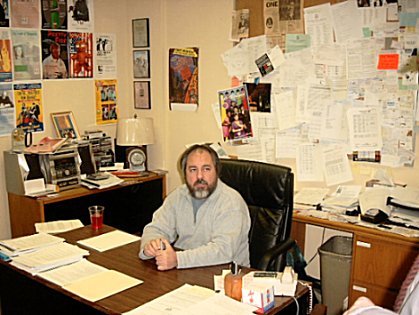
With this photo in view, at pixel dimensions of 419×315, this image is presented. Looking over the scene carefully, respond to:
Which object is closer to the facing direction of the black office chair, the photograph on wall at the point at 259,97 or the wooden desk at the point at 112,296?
the wooden desk

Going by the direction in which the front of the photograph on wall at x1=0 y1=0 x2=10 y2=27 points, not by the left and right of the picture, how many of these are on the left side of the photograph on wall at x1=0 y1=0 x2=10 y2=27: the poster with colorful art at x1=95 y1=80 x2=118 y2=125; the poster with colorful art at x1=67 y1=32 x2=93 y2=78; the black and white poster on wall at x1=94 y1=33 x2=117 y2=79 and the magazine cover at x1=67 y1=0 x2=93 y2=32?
4

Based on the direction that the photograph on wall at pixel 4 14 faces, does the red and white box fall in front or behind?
in front

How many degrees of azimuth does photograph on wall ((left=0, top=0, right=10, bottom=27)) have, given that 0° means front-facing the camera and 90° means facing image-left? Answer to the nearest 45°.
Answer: approximately 315°

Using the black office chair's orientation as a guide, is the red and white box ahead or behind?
ahead

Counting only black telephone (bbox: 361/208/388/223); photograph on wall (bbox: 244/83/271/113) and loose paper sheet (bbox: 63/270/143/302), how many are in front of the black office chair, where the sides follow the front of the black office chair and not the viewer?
1

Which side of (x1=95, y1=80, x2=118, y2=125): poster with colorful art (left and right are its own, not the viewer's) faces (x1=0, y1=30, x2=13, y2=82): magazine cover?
right

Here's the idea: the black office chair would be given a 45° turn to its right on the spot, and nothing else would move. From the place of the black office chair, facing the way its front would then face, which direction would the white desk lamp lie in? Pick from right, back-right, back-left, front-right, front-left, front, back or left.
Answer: front-right

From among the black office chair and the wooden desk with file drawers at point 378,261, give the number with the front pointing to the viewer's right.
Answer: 0

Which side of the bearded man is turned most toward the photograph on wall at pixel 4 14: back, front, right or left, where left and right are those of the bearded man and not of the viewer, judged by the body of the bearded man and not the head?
right

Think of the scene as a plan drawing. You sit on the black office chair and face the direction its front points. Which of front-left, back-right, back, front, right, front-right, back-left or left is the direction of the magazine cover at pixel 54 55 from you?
right
